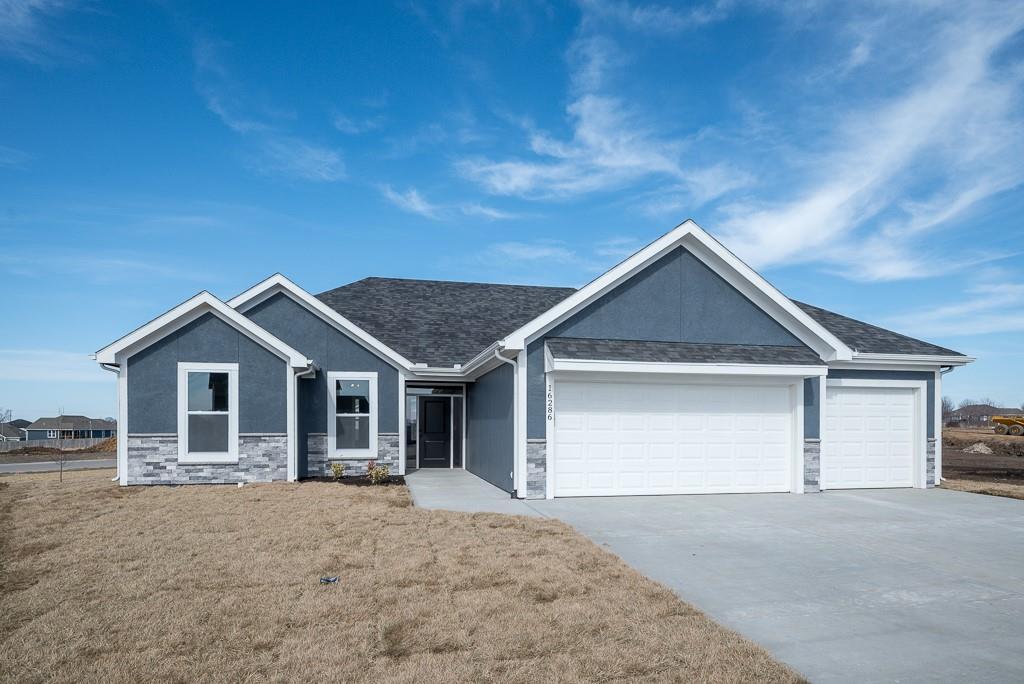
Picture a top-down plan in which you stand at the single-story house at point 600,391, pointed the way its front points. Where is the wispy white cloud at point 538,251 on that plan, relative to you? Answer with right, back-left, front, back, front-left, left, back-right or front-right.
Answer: back

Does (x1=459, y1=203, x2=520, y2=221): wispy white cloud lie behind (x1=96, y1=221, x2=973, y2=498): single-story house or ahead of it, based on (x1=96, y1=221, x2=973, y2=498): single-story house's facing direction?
behind

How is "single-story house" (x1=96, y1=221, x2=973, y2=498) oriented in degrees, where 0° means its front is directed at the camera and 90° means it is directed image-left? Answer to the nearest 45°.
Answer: approximately 0°
